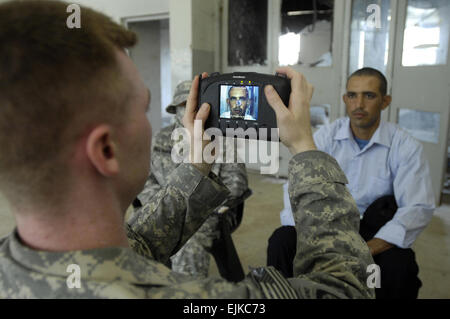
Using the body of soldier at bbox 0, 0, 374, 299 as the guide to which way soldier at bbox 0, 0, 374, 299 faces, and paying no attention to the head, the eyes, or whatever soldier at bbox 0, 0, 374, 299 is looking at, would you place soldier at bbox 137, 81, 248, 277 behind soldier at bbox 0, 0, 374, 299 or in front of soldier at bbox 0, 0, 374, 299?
in front

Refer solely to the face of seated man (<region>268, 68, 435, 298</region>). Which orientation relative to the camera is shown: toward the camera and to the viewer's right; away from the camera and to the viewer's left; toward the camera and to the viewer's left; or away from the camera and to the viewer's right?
toward the camera and to the viewer's left

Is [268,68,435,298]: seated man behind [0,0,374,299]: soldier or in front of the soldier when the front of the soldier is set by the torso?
in front

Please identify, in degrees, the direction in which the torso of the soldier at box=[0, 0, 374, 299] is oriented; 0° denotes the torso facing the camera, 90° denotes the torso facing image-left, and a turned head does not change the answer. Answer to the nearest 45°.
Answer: approximately 225°

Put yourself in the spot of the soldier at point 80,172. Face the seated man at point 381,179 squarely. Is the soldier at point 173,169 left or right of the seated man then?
left

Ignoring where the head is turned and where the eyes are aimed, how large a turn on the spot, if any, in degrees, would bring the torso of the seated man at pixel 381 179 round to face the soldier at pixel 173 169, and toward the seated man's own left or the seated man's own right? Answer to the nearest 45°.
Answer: approximately 45° to the seated man's own right

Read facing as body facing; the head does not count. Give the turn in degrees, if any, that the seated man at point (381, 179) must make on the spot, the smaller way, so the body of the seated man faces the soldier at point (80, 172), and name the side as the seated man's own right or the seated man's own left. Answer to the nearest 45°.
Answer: approximately 45° to the seated man's own left

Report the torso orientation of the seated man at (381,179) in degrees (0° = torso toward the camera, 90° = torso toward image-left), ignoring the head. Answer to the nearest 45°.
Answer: approximately 45°

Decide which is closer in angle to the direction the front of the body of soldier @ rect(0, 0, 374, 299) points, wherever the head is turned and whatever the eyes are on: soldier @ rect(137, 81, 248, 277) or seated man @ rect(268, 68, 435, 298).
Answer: the seated man
